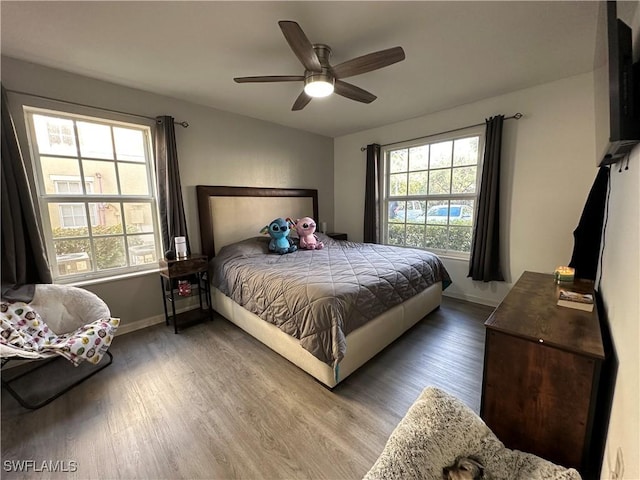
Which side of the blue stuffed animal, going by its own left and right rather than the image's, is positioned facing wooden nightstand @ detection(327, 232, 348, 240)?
left

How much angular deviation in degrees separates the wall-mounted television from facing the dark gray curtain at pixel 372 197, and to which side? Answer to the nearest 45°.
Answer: approximately 45° to its right

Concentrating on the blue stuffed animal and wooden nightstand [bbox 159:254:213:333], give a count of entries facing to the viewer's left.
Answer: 0

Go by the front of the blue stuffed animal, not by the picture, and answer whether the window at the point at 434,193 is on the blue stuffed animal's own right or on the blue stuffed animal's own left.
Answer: on the blue stuffed animal's own left

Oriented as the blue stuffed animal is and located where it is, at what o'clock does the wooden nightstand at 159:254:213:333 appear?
The wooden nightstand is roughly at 4 o'clock from the blue stuffed animal.

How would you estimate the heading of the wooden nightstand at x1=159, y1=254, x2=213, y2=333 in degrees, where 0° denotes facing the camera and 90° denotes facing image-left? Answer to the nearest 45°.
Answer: approximately 315°

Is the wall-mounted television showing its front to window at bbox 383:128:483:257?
no

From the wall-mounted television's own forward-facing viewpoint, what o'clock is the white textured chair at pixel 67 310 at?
The white textured chair is roughly at 11 o'clock from the wall-mounted television.

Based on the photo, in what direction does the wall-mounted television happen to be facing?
to the viewer's left

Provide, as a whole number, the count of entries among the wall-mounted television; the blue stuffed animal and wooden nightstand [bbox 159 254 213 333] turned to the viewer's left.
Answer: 1

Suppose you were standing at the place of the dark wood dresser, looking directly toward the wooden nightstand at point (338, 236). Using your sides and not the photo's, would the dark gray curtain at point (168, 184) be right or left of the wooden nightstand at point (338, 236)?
left

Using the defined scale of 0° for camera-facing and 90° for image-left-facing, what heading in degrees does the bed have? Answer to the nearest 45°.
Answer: approximately 315°

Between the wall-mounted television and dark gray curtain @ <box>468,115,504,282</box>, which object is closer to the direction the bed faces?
the wall-mounted television

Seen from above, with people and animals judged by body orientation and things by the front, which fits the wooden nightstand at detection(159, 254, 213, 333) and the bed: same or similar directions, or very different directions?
same or similar directions

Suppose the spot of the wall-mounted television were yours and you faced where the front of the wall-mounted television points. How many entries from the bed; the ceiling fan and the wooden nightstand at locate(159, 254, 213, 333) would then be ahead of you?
3

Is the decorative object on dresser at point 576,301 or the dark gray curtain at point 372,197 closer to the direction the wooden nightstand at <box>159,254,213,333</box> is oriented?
the decorative object on dresser

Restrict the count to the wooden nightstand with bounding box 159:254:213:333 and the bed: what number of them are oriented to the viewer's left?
0

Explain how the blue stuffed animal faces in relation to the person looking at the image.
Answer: facing the viewer and to the right of the viewer

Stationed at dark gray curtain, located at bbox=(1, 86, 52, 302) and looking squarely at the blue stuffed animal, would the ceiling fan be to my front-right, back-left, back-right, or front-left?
front-right
